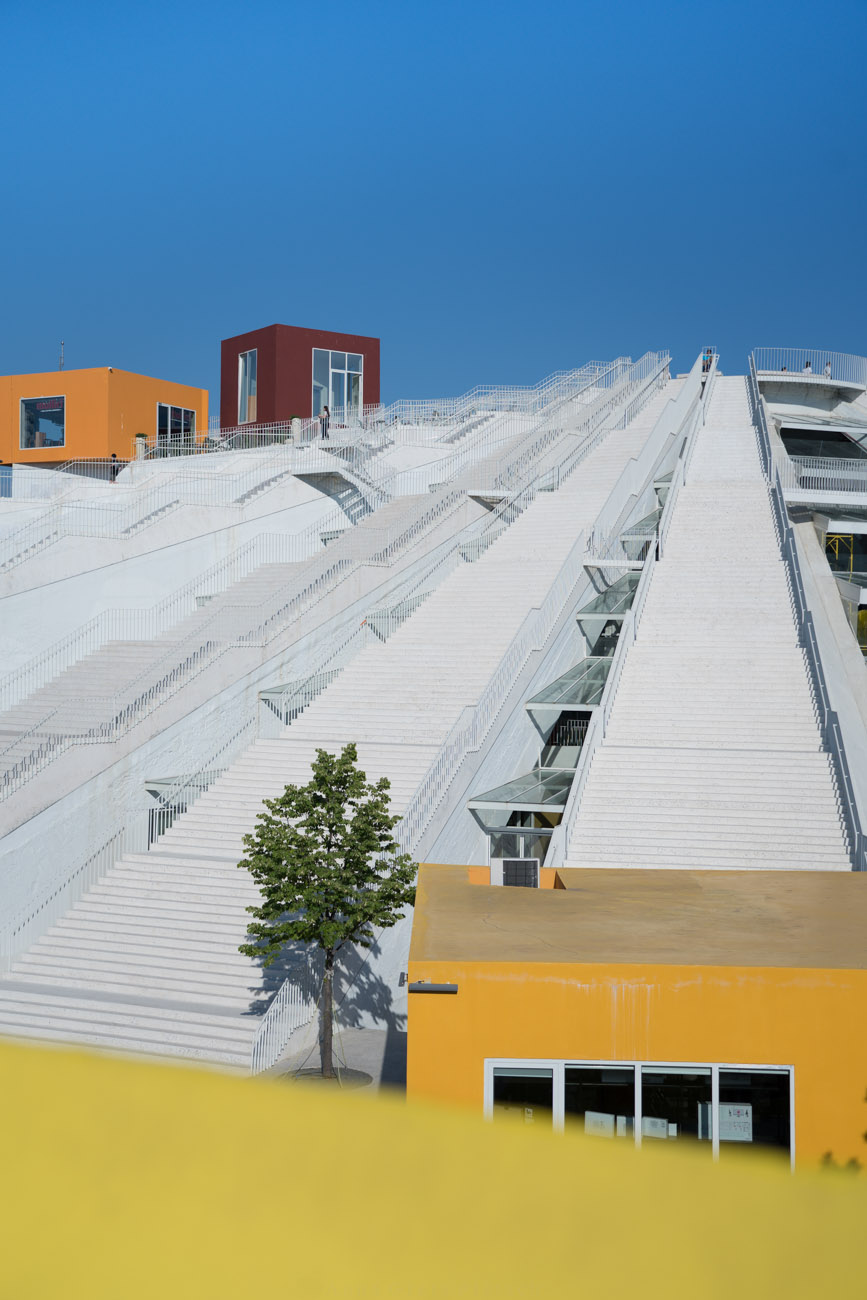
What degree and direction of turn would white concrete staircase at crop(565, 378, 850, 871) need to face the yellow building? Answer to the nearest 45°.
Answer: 0° — it already faces it

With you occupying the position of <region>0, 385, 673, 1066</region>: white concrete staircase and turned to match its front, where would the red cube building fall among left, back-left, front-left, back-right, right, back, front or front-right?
back-right

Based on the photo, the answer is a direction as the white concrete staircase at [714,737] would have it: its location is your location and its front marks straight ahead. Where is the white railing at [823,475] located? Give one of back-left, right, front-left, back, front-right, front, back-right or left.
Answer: back

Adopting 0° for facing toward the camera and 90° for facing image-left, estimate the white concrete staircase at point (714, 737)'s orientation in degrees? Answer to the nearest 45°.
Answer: approximately 0°

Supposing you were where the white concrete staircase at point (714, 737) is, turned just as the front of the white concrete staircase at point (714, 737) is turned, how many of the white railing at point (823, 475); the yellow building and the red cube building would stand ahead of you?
1

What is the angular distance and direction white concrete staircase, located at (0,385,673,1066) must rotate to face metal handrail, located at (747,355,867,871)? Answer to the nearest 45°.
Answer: approximately 135° to its left

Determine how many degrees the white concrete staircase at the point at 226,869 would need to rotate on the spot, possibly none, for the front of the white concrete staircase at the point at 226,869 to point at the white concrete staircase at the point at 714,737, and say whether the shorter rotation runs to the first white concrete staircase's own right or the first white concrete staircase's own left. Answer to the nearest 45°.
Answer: approximately 135° to the first white concrete staircase's own left

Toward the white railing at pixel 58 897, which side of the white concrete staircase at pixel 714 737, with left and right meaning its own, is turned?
right

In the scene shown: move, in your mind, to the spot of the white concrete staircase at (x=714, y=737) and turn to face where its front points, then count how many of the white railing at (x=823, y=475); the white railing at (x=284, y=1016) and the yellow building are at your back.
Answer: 1

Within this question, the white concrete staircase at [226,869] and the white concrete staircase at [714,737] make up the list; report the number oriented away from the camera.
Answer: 0

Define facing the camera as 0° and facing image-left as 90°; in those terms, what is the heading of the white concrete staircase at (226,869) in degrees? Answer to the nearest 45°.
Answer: approximately 45°
